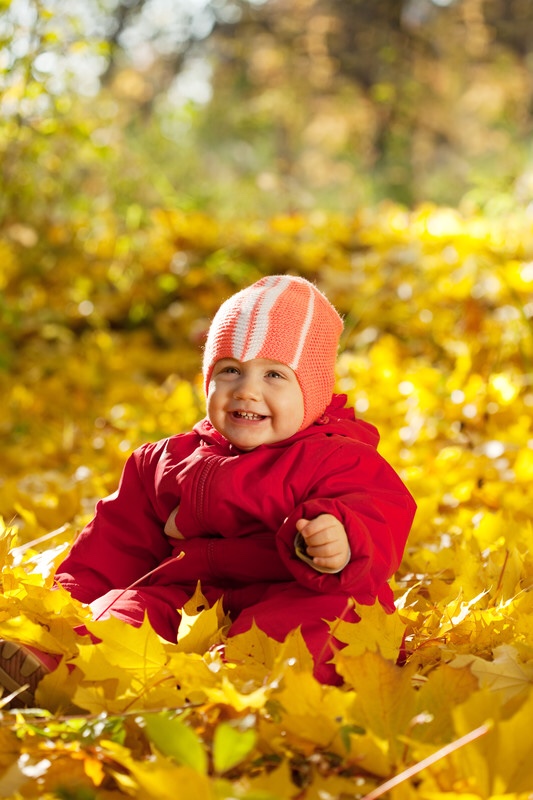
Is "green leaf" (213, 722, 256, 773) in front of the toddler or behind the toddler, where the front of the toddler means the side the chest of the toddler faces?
in front

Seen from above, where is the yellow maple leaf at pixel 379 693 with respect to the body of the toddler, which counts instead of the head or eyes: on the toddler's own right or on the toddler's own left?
on the toddler's own left

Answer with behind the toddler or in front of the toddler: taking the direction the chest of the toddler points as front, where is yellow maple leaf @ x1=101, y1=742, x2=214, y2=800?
in front

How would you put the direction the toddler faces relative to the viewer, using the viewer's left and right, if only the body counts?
facing the viewer and to the left of the viewer
